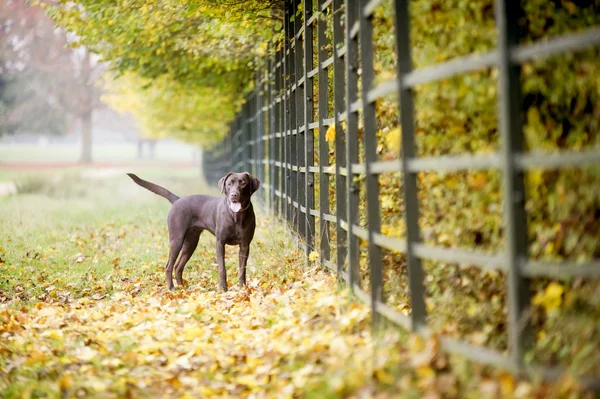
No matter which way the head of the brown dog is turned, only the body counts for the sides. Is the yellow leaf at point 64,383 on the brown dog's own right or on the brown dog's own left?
on the brown dog's own right

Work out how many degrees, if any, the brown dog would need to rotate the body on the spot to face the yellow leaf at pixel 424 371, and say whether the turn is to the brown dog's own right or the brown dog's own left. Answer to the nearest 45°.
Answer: approximately 45° to the brown dog's own right

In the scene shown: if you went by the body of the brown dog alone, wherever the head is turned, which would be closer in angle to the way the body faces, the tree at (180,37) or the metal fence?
the metal fence

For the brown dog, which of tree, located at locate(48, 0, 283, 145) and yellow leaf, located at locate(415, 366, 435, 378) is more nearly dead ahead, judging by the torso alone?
the yellow leaf

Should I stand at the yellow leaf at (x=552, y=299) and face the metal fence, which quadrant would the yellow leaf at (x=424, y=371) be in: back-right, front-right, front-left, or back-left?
front-left

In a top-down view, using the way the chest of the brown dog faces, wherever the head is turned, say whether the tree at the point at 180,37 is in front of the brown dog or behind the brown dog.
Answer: behind
